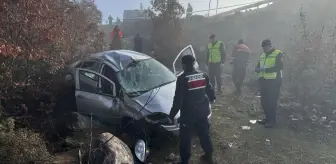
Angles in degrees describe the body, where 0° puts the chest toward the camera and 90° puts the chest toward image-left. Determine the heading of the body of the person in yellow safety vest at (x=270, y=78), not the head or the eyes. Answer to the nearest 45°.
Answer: approximately 45°

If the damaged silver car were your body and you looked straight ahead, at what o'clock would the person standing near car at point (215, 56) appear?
The person standing near car is roughly at 9 o'clock from the damaged silver car.

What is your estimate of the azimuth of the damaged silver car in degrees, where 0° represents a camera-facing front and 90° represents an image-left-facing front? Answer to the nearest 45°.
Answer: approximately 315°

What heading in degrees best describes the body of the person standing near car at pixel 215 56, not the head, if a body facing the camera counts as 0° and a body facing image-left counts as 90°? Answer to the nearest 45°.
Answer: approximately 45°

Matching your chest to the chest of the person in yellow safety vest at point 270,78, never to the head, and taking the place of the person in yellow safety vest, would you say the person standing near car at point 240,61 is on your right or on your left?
on your right

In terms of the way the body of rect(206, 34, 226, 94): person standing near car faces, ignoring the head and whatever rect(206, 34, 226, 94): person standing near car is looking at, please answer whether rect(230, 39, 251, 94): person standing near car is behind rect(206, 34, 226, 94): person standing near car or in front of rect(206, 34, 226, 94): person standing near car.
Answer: behind

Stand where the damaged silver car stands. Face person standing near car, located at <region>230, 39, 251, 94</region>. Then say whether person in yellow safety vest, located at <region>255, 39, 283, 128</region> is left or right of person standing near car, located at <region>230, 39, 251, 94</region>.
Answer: right
